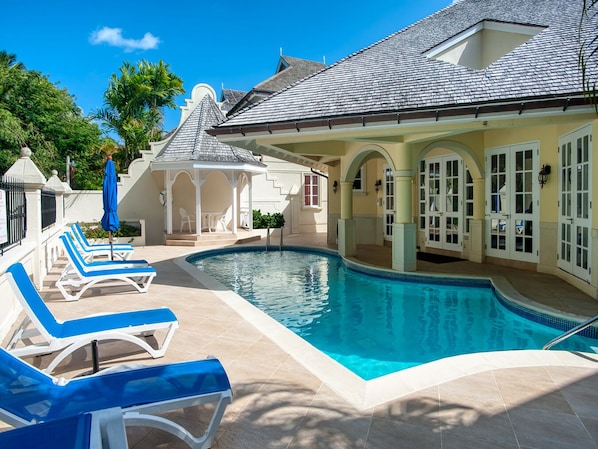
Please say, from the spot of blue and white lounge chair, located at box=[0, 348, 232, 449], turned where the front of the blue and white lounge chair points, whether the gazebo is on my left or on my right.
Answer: on my left

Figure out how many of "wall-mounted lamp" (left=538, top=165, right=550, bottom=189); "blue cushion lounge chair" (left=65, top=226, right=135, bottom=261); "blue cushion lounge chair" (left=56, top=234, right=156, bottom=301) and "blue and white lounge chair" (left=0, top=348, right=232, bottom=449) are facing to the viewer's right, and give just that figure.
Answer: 3

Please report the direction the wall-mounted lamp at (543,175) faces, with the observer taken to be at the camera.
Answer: facing the viewer and to the left of the viewer

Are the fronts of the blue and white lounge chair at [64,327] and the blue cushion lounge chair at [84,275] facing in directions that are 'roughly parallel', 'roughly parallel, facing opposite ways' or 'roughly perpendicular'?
roughly parallel

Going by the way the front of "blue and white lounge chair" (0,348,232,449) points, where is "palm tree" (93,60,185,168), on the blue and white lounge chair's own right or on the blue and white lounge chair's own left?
on the blue and white lounge chair's own left

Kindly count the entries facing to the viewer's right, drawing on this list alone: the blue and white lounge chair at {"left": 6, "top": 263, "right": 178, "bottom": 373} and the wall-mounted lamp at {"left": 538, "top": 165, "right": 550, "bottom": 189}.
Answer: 1

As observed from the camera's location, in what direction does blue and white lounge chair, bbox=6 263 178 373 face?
facing to the right of the viewer

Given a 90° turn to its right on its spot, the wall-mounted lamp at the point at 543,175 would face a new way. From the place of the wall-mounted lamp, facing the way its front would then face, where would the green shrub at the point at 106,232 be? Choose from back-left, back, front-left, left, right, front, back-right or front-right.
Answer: front-left

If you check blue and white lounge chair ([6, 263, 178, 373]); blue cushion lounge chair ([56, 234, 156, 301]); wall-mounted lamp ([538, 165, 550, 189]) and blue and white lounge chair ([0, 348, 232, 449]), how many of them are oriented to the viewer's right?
3

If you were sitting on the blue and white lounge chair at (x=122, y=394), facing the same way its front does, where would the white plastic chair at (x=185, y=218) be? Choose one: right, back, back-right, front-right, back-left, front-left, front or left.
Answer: left

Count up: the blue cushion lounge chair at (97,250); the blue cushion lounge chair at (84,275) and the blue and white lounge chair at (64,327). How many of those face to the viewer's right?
3

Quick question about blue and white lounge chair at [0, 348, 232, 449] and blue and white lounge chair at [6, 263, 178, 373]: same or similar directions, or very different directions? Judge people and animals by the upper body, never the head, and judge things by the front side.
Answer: same or similar directions

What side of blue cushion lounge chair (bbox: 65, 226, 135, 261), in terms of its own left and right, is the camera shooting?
right

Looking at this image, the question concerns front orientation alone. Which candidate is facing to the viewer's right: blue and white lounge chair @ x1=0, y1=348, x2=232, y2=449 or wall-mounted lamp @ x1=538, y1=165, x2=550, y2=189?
the blue and white lounge chair

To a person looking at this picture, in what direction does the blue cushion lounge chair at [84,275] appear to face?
facing to the right of the viewer

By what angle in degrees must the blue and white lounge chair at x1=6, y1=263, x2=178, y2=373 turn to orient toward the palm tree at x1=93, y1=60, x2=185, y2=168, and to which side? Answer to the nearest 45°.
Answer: approximately 90° to its left

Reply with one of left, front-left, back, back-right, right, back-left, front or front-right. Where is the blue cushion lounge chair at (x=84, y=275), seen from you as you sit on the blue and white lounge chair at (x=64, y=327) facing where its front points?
left

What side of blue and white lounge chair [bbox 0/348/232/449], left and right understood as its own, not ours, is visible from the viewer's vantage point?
right

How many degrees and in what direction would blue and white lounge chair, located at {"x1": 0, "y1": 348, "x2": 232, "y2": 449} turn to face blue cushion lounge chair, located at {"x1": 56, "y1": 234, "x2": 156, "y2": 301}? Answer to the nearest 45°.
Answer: approximately 90° to its left
